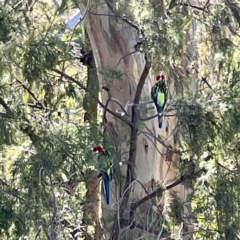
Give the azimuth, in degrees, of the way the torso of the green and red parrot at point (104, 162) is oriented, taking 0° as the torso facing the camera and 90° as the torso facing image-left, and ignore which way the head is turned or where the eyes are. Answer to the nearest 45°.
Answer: approximately 135°
